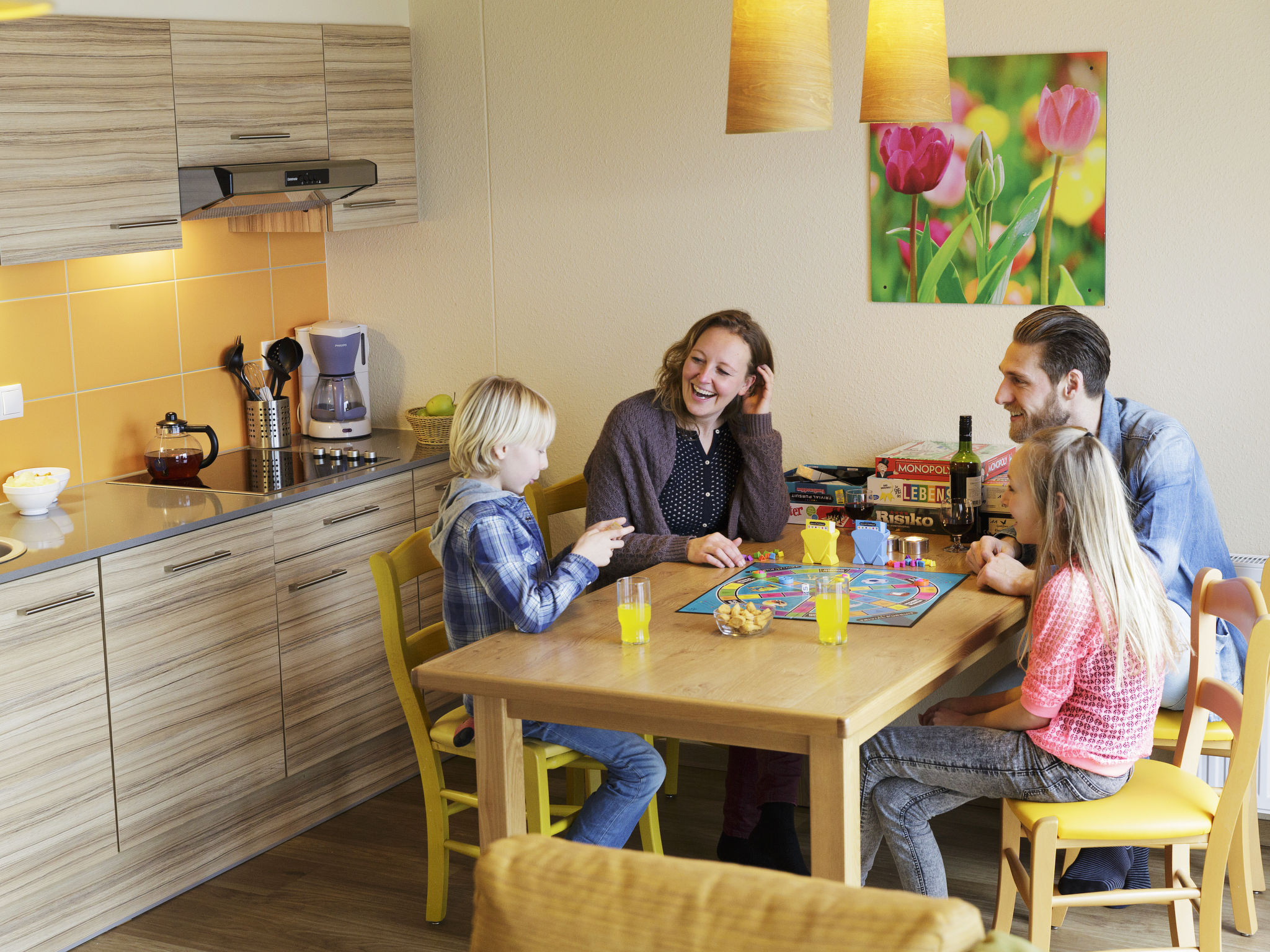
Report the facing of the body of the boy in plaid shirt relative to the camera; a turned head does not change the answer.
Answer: to the viewer's right

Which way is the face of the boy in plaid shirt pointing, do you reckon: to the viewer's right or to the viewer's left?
to the viewer's right

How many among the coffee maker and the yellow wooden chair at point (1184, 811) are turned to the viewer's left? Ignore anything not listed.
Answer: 1

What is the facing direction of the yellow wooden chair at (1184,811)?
to the viewer's left

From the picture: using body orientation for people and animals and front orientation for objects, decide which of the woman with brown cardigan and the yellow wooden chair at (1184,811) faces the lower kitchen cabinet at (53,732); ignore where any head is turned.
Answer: the yellow wooden chair
